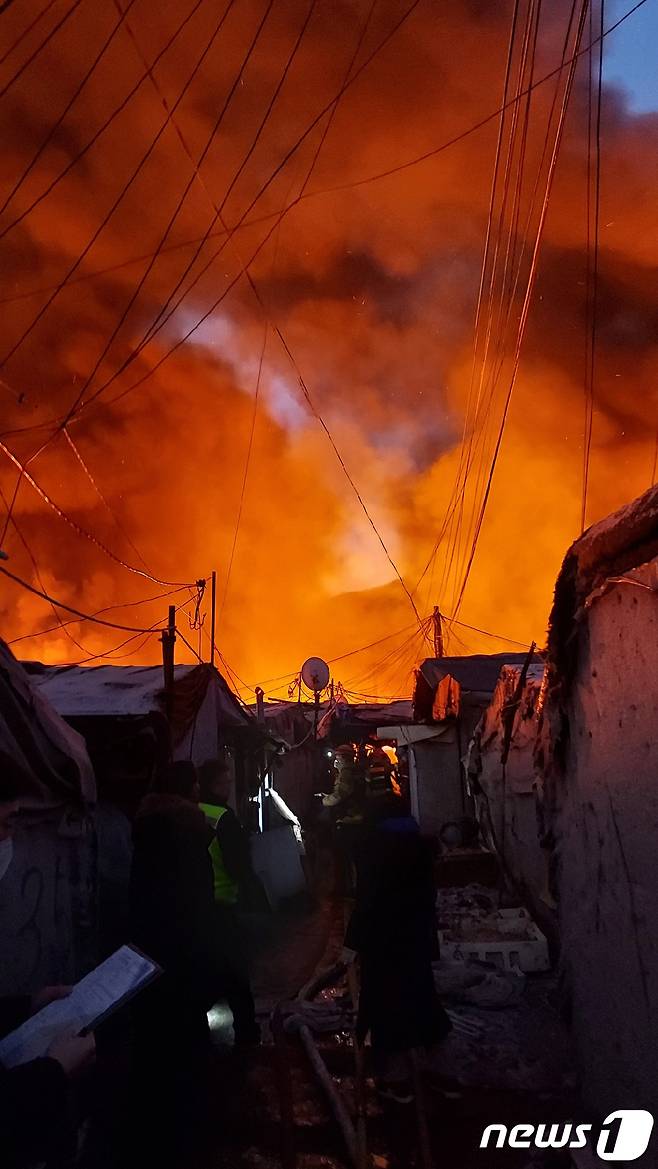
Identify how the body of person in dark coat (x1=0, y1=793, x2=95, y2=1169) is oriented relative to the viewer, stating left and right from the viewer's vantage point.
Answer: facing to the right of the viewer

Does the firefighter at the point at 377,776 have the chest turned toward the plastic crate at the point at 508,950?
no

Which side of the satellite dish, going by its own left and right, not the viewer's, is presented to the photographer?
front

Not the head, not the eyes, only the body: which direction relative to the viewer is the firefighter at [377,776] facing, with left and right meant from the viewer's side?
facing away from the viewer

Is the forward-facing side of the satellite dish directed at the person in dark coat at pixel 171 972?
yes

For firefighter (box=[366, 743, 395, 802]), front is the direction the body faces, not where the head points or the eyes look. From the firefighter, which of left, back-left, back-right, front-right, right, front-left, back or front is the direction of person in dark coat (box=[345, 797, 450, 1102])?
back

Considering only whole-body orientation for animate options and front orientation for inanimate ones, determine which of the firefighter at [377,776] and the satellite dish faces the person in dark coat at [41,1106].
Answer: the satellite dish

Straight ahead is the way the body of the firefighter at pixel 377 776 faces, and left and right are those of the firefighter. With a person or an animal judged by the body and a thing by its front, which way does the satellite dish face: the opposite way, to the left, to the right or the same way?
the opposite way

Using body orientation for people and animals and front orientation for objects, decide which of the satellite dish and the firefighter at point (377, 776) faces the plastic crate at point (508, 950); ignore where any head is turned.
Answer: the satellite dish

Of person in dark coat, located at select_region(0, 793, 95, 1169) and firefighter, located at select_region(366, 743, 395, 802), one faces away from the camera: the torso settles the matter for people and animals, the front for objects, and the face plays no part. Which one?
the firefighter

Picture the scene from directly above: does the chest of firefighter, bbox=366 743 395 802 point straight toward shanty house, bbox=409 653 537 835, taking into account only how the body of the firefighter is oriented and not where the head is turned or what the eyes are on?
no
